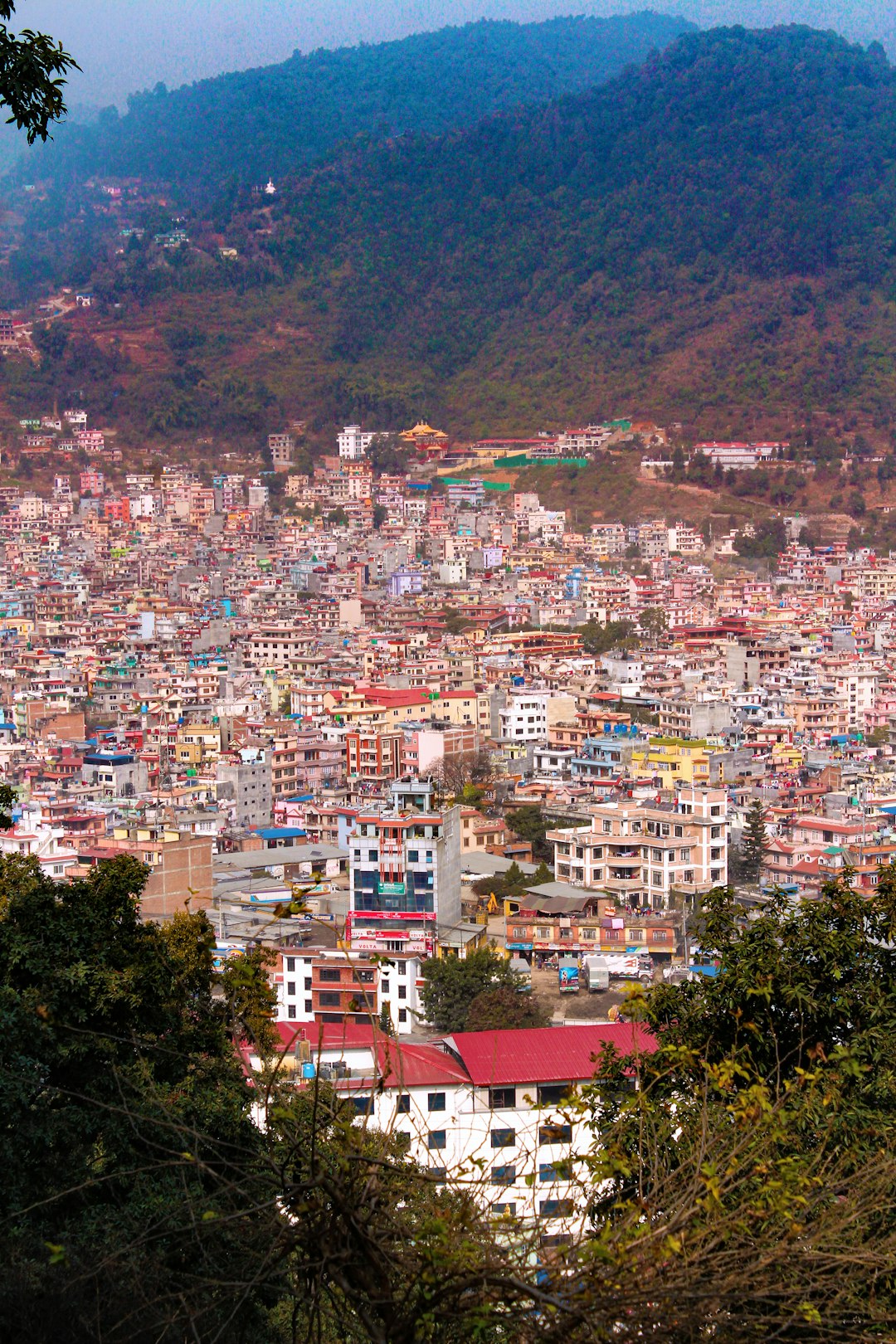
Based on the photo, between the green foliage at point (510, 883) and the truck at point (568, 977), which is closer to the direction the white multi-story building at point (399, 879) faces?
the truck

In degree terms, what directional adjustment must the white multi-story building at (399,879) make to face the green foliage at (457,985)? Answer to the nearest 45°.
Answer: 0° — it already faces it

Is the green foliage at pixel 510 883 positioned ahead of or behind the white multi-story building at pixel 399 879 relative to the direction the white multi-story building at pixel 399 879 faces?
behind

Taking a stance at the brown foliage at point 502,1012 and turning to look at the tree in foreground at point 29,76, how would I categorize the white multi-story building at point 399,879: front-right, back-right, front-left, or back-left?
back-right

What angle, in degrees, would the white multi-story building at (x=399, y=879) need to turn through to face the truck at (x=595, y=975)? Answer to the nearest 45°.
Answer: approximately 90° to its left

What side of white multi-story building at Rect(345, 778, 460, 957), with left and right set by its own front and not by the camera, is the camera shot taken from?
front

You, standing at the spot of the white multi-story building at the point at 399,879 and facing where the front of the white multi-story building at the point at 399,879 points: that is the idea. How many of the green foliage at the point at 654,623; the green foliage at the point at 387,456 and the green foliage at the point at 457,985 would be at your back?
2

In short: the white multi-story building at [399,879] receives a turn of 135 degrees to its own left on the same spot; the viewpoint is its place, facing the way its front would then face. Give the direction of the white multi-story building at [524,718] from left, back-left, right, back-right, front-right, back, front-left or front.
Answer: front-left

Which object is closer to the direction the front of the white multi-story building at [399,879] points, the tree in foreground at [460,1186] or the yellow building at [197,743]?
the tree in foreground

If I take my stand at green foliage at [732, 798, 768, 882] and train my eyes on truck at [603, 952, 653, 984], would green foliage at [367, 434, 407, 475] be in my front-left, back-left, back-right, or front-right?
back-right

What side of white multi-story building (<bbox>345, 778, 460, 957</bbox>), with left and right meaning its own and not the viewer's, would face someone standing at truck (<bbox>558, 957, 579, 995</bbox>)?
left

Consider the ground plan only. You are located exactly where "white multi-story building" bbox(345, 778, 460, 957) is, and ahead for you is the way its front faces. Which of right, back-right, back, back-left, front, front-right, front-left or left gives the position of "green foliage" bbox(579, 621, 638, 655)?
back

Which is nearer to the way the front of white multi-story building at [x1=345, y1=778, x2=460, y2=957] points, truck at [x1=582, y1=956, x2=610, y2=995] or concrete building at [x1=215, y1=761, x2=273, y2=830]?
the truck

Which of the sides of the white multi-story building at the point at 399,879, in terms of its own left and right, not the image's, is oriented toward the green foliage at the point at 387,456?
back

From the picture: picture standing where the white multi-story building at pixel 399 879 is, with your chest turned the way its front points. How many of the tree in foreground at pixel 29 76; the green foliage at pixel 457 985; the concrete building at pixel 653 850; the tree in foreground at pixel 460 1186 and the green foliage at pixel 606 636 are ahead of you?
3

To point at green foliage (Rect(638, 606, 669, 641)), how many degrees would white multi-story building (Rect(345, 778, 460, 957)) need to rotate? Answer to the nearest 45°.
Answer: approximately 180°
